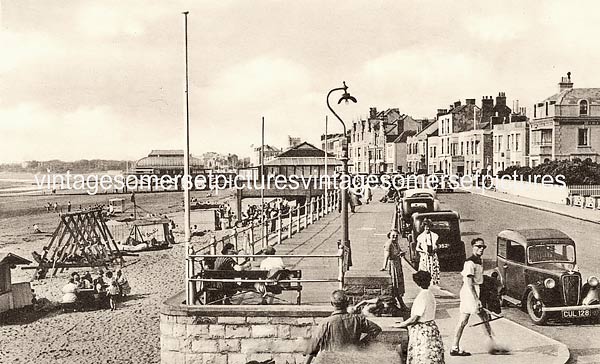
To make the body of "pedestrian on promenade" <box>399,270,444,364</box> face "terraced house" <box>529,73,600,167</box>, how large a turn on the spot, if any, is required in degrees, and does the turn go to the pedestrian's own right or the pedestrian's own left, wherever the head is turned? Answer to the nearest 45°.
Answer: approximately 45° to the pedestrian's own right

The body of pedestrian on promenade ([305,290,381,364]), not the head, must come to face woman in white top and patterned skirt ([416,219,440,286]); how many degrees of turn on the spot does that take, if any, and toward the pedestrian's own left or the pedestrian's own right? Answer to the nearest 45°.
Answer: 0° — they already face them

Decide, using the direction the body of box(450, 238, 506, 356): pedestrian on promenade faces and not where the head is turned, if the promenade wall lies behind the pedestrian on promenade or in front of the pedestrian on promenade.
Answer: behind

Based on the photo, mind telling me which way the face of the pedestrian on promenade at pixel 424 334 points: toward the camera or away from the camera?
away from the camera

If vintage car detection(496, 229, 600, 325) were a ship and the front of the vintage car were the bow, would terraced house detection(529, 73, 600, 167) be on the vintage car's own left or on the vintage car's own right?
on the vintage car's own left

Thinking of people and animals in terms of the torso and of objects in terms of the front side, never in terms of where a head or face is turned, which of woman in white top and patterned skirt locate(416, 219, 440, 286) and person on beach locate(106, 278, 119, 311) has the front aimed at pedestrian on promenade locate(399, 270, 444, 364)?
the woman in white top and patterned skirt
